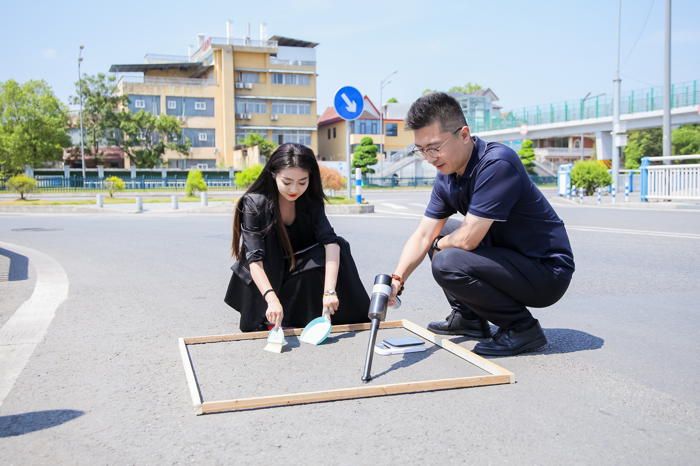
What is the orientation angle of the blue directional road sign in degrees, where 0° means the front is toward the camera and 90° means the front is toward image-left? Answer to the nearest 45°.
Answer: approximately 0°

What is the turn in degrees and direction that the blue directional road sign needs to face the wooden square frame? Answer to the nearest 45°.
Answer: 0° — it already faces it

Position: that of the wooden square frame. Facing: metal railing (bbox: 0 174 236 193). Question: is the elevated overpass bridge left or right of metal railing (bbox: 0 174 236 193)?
right

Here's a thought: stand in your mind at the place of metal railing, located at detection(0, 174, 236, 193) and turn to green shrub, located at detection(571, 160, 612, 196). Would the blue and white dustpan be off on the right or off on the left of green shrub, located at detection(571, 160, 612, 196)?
right

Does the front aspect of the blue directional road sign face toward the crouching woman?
yes

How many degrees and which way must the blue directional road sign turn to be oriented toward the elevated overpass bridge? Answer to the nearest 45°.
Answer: approximately 135° to its left

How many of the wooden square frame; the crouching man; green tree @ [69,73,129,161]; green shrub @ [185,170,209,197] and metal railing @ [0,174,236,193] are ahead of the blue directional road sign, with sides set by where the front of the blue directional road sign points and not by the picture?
2

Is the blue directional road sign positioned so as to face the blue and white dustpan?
yes

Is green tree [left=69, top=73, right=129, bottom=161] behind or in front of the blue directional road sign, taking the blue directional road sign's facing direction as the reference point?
behind
